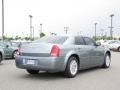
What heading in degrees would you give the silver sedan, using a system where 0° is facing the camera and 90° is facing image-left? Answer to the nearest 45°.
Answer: approximately 225°

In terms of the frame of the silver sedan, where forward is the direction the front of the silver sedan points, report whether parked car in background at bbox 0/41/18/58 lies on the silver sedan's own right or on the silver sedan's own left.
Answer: on the silver sedan's own left
